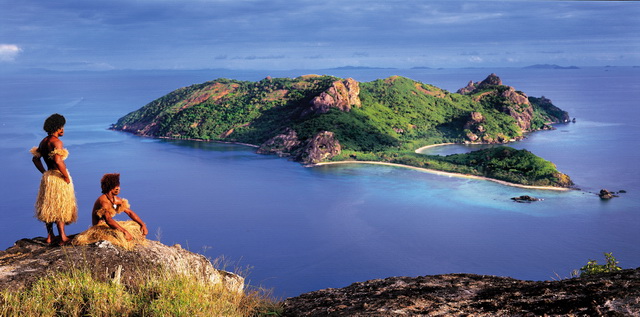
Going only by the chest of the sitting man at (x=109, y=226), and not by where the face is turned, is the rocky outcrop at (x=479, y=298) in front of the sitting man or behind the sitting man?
in front

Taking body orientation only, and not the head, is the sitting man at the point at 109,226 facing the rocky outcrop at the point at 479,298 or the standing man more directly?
the rocky outcrop

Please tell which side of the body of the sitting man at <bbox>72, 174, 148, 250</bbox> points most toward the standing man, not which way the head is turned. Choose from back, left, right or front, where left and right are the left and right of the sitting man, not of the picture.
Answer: back

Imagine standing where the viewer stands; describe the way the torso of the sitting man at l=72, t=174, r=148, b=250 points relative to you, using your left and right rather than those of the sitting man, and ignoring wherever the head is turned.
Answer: facing the viewer and to the right of the viewer
